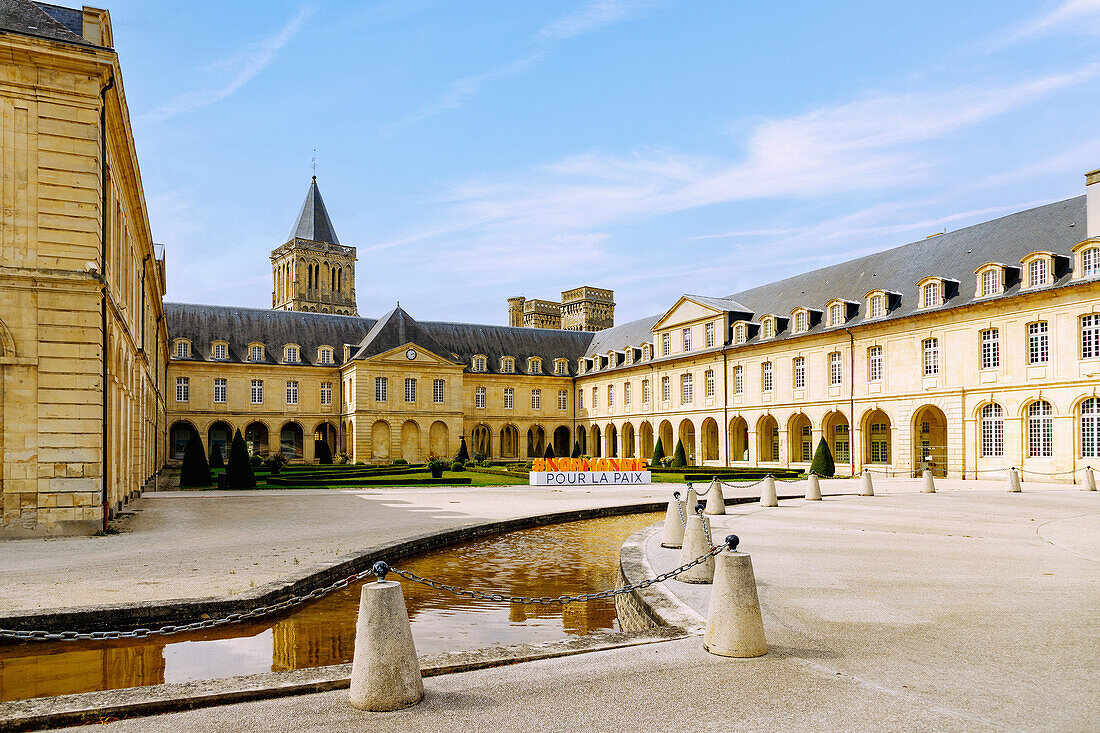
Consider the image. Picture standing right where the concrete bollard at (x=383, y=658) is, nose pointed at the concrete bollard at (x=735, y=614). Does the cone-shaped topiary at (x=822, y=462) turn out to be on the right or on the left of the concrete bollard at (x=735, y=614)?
left
